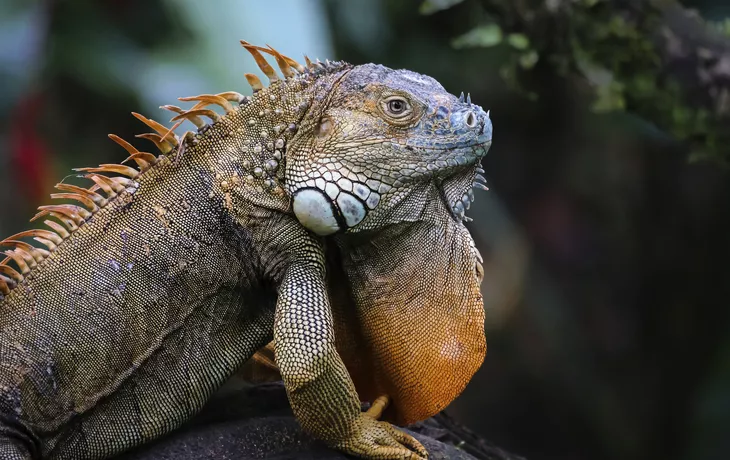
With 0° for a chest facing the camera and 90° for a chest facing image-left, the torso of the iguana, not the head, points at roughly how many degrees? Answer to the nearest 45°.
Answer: approximately 270°
